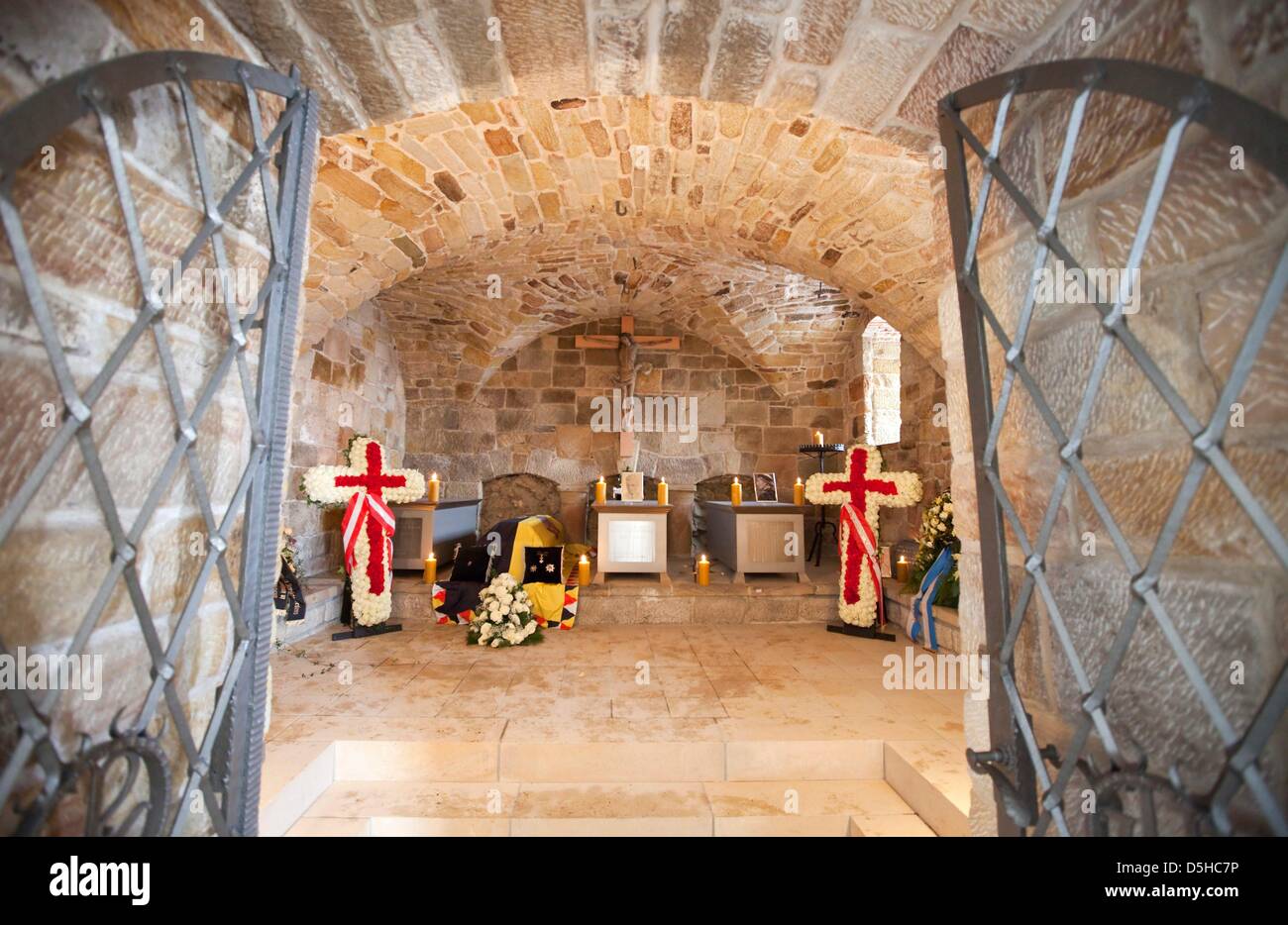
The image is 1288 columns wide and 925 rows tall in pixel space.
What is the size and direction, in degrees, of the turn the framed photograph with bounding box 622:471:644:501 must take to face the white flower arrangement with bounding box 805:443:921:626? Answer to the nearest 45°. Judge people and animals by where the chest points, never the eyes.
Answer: approximately 45° to its left

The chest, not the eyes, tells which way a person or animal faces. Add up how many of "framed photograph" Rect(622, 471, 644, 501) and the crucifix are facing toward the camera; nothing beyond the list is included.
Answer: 2

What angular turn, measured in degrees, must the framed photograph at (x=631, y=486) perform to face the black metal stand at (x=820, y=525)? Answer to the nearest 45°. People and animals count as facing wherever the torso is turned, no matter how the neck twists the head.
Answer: approximately 90° to its left

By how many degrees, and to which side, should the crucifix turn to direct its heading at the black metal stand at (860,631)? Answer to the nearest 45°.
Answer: approximately 45° to its left

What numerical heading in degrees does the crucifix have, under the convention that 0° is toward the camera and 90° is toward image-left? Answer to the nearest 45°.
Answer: approximately 0°

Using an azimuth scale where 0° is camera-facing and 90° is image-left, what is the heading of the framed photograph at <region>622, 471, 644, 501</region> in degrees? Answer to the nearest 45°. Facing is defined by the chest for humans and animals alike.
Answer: approximately 0°
